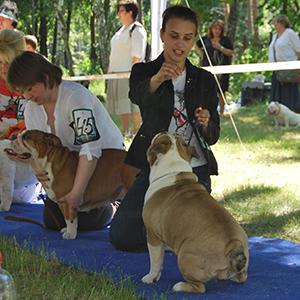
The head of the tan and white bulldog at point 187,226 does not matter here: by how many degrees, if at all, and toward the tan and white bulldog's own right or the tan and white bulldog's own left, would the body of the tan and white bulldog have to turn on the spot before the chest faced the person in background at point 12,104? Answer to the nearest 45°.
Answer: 0° — it already faces them

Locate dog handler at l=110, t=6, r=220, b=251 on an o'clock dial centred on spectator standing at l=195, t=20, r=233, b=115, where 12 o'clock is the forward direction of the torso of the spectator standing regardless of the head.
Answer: The dog handler is roughly at 12 o'clock from the spectator standing.

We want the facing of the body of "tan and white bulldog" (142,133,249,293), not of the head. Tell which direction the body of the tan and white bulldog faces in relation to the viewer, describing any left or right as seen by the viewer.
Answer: facing away from the viewer and to the left of the viewer
